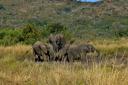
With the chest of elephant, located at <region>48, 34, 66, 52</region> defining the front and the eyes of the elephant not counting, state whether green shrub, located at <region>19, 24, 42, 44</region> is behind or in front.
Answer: behind

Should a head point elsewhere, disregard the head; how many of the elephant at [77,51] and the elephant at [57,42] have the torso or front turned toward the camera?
1

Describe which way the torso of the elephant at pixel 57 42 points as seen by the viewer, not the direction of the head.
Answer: toward the camera

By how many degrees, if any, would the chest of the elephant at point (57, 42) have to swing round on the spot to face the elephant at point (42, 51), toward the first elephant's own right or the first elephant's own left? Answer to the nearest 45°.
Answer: approximately 45° to the first elephant's own right
